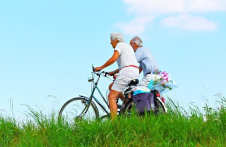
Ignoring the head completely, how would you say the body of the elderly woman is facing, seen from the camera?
to the viewer's left

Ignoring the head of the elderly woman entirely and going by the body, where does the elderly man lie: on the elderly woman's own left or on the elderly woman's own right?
on the elderly woman's own left
